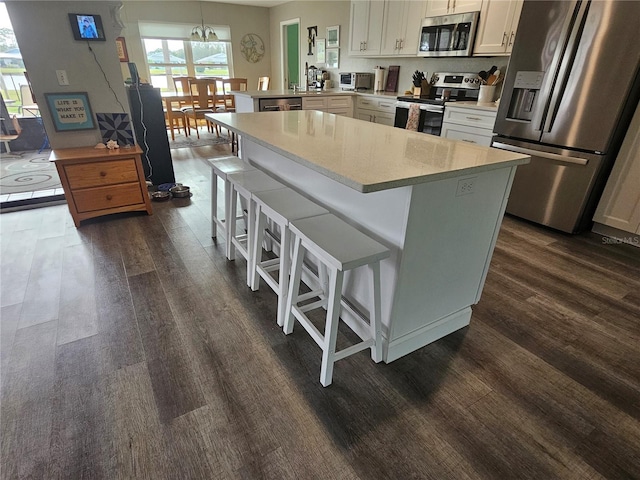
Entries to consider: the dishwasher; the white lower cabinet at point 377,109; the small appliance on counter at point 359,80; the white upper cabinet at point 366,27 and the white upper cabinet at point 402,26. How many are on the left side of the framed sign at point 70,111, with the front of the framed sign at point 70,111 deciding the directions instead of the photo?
5

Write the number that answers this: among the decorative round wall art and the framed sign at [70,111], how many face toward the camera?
2

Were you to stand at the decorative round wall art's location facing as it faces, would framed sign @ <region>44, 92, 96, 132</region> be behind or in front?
in front

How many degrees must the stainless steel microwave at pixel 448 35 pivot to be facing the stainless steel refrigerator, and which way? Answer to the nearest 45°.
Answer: approximately 90° to its left

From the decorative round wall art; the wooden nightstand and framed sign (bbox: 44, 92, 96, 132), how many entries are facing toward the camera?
3

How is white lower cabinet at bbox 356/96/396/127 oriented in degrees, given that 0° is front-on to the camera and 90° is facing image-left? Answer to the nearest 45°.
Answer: approximately 45°

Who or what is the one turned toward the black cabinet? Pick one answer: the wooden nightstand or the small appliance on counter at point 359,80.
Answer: the small appliance on counter

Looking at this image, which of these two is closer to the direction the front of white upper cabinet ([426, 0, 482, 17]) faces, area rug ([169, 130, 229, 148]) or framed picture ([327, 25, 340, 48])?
the area rug

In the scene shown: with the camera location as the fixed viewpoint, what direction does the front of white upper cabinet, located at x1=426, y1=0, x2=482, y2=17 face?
facing the viewer and to the left of the viewer

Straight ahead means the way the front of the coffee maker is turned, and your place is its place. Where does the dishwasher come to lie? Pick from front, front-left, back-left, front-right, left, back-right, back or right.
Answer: front-right

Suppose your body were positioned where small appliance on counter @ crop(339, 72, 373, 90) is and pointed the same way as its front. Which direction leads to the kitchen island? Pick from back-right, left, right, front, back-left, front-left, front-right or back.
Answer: front-left

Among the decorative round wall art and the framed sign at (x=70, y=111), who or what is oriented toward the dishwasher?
the decorative round wall art

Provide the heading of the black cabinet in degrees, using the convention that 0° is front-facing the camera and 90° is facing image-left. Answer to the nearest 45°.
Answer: approximately 315°

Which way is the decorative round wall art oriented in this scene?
toward the camera

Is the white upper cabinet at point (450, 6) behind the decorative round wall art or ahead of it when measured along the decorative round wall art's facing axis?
ahead

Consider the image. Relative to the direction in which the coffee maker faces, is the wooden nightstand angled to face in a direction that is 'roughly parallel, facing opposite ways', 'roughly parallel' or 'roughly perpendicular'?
roughly parallel

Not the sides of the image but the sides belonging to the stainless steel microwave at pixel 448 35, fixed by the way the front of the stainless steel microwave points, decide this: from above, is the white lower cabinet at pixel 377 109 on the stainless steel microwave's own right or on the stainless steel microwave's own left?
on the stainless steel microwave's own right

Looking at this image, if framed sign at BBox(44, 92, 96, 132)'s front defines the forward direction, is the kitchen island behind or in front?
in front
